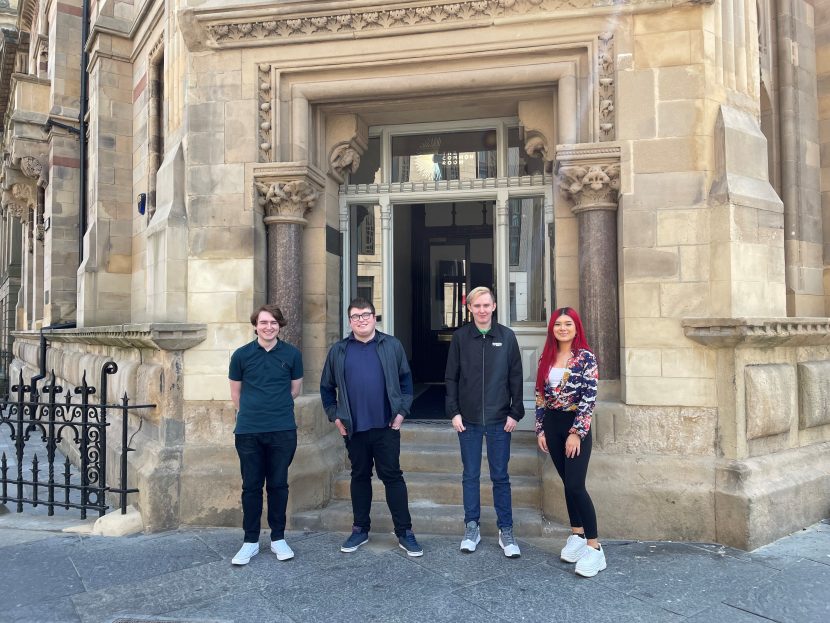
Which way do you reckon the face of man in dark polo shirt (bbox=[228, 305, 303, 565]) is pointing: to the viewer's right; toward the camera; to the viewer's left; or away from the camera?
toward the camera

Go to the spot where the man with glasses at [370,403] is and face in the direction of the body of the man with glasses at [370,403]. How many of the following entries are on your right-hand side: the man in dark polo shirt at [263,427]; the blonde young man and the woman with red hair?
1

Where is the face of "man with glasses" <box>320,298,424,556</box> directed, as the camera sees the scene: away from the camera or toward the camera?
toward the camera

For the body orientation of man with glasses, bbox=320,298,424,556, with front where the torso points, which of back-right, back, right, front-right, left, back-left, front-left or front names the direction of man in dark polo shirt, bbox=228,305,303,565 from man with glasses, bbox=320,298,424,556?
right

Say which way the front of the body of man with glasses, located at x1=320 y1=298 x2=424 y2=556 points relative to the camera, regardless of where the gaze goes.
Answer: toward the camera

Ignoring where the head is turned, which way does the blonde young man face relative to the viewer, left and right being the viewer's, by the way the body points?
facing the viewer

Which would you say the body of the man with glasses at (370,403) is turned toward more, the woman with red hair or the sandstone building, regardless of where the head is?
the woman with red hair

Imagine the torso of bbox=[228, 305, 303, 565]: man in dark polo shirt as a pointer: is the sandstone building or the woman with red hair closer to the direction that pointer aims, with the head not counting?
the woman with red hair

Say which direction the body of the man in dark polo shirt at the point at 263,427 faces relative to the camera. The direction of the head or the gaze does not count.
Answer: toward the camera

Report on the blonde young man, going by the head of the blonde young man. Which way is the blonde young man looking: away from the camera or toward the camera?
toward the camera

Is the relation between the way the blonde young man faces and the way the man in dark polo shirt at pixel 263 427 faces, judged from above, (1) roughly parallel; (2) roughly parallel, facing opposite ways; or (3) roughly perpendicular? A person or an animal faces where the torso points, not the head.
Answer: roughly parallel

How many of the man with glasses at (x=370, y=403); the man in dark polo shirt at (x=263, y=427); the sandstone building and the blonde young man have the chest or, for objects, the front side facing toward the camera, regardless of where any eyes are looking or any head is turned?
4

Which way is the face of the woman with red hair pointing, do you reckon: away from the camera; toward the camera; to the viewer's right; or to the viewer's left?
toward the camera

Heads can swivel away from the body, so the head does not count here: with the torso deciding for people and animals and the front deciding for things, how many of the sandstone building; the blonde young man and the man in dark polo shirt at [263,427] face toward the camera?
3
